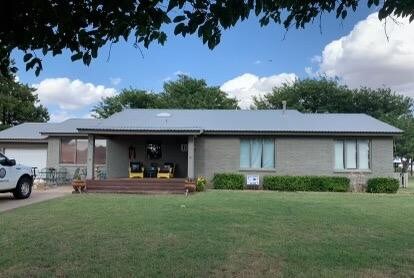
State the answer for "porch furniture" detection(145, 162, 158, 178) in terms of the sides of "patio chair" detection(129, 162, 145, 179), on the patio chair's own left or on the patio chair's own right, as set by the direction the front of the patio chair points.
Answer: on the patio chair's own left

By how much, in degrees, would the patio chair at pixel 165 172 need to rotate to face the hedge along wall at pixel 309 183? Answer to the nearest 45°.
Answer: approximately 135° to its left

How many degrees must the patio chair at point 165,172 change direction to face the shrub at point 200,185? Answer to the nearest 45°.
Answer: approximately 90° to its left

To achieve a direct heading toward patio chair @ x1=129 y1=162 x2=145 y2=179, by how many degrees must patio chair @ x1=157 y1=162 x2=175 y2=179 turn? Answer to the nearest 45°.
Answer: approximately 45° to its right

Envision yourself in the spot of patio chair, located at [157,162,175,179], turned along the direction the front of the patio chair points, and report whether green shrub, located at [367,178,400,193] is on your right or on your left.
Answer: on your left

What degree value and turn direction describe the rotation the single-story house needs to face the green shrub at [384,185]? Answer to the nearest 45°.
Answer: approximately 90° to its left

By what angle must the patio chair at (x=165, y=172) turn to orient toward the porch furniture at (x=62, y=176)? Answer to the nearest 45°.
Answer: approximately 90° to its right
